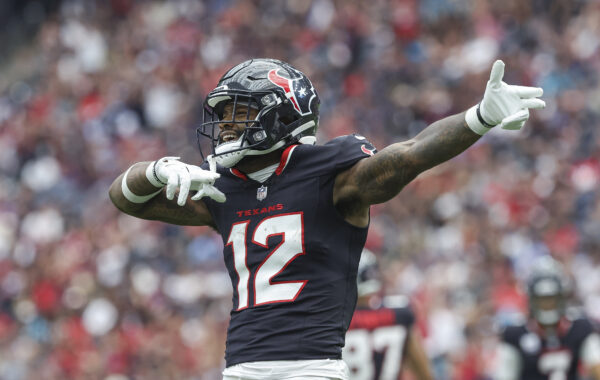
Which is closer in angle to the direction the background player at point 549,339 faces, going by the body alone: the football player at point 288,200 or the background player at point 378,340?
the football player

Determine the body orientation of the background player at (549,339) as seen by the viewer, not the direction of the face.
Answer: toward the camera

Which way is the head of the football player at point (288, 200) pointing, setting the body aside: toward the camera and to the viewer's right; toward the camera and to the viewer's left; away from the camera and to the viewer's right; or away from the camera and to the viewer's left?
toward the camera and to the viewer's left

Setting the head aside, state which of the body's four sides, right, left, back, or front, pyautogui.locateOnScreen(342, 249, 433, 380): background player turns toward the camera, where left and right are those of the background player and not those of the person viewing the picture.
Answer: back

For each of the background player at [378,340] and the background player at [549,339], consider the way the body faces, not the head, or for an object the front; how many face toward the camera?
1

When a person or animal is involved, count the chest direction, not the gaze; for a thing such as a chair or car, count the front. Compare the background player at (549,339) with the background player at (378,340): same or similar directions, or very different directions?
very different directions

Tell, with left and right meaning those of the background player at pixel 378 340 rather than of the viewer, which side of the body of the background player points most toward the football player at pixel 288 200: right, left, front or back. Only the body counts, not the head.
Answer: back

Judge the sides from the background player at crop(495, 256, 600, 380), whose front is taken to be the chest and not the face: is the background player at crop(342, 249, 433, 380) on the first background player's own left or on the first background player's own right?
on the first background player's own right

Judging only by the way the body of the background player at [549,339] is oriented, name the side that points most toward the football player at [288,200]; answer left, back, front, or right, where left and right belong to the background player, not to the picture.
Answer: front

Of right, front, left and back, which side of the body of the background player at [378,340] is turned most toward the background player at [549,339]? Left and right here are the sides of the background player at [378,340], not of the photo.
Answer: right
